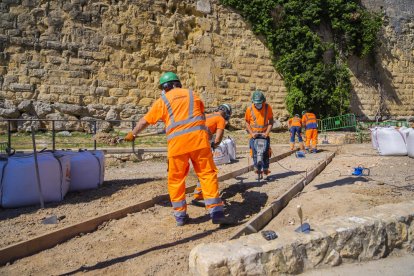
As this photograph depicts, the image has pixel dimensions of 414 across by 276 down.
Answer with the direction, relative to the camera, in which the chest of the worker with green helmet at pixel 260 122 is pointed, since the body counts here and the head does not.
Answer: toward the camera

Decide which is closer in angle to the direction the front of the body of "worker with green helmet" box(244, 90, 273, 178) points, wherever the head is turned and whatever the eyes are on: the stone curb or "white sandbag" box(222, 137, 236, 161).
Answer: the stone curb

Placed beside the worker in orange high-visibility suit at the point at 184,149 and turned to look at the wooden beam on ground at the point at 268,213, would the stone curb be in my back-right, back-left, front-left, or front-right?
front-right

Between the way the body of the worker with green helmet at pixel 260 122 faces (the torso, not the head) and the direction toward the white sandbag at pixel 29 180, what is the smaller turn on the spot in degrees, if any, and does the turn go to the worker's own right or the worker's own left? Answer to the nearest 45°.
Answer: approximately 45° to the worker's own right

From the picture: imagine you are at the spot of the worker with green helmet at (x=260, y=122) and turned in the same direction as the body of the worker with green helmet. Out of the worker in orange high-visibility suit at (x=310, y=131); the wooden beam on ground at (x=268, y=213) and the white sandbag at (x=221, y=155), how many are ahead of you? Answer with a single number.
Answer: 1

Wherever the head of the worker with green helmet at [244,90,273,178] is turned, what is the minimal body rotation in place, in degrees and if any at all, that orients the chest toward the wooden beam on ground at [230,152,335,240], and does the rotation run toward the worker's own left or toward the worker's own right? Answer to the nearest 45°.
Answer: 0° — they already face it

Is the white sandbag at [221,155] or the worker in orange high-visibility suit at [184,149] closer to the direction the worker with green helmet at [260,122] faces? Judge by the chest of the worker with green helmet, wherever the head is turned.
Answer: the worker in orange high-visibility suit

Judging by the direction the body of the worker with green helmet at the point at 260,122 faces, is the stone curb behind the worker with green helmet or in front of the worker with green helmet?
in front

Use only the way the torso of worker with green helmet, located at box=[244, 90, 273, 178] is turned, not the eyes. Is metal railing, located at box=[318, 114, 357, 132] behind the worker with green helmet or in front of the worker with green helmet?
behind
